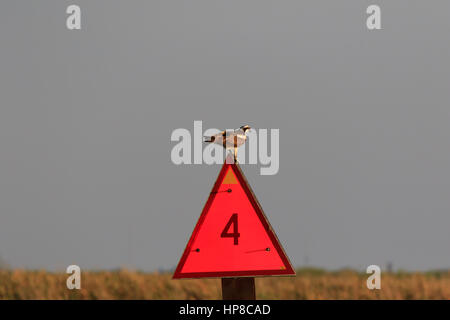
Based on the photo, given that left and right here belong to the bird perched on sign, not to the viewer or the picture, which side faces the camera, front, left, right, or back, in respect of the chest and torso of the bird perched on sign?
right

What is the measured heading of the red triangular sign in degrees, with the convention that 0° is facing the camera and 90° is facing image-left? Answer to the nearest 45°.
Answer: approximately 0°
